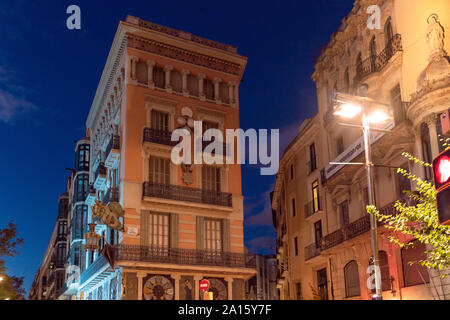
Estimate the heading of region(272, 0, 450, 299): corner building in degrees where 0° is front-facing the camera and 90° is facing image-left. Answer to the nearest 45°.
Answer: approximately 45°

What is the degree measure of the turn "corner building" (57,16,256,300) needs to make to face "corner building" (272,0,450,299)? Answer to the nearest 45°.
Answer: approximately 45° to its left

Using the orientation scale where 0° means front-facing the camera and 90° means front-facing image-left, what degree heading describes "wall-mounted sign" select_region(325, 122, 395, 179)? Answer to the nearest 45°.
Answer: approximately 45°

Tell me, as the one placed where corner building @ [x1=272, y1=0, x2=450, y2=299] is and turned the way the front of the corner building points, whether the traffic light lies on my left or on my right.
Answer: on my left

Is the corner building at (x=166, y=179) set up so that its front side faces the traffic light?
yes

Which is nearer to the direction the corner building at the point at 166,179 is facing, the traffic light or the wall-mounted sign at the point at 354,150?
the traffic light

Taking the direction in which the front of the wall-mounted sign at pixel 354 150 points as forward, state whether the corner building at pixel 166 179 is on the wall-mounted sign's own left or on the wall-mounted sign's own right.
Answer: on the wall-mounted sign's own right

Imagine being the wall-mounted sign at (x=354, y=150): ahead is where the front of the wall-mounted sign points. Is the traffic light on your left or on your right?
on your left
